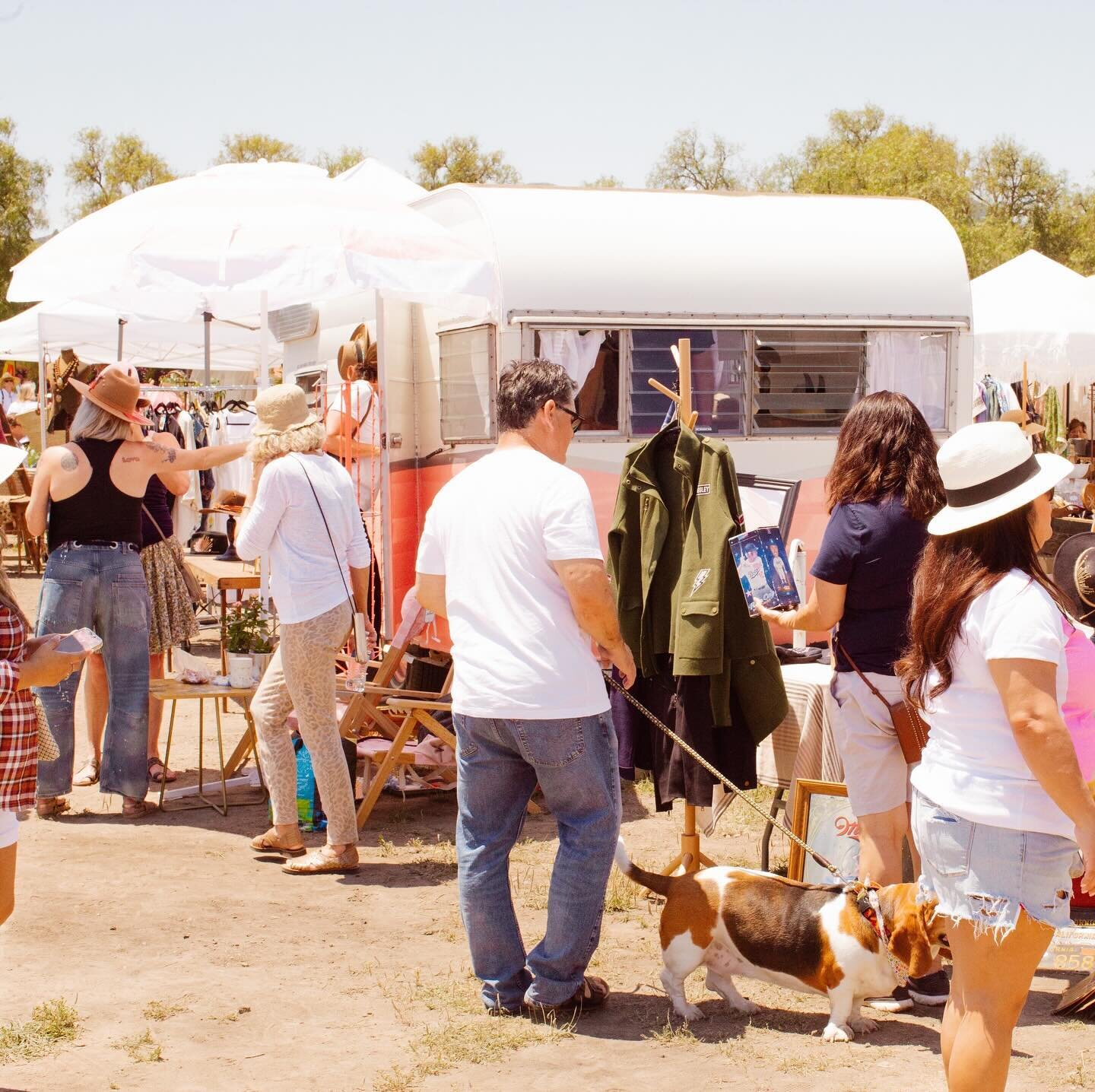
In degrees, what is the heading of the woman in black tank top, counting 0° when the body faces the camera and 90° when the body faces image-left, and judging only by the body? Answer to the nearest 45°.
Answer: approximately 180°

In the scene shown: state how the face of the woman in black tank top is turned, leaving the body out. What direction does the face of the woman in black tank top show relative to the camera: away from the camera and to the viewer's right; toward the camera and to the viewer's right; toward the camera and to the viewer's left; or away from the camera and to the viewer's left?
away from the camera and to the viewer's right

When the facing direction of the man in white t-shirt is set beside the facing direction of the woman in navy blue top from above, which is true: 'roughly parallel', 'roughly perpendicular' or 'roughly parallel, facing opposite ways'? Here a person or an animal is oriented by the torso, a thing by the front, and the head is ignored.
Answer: roughly perpendicular

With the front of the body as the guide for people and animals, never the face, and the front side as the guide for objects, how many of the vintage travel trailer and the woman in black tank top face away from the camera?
1

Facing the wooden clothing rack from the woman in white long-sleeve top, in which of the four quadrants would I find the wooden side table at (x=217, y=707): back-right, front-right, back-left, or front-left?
back-left

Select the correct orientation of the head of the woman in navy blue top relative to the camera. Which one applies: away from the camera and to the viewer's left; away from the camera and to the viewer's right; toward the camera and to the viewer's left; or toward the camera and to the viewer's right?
away from the camera and to the viewer's left
